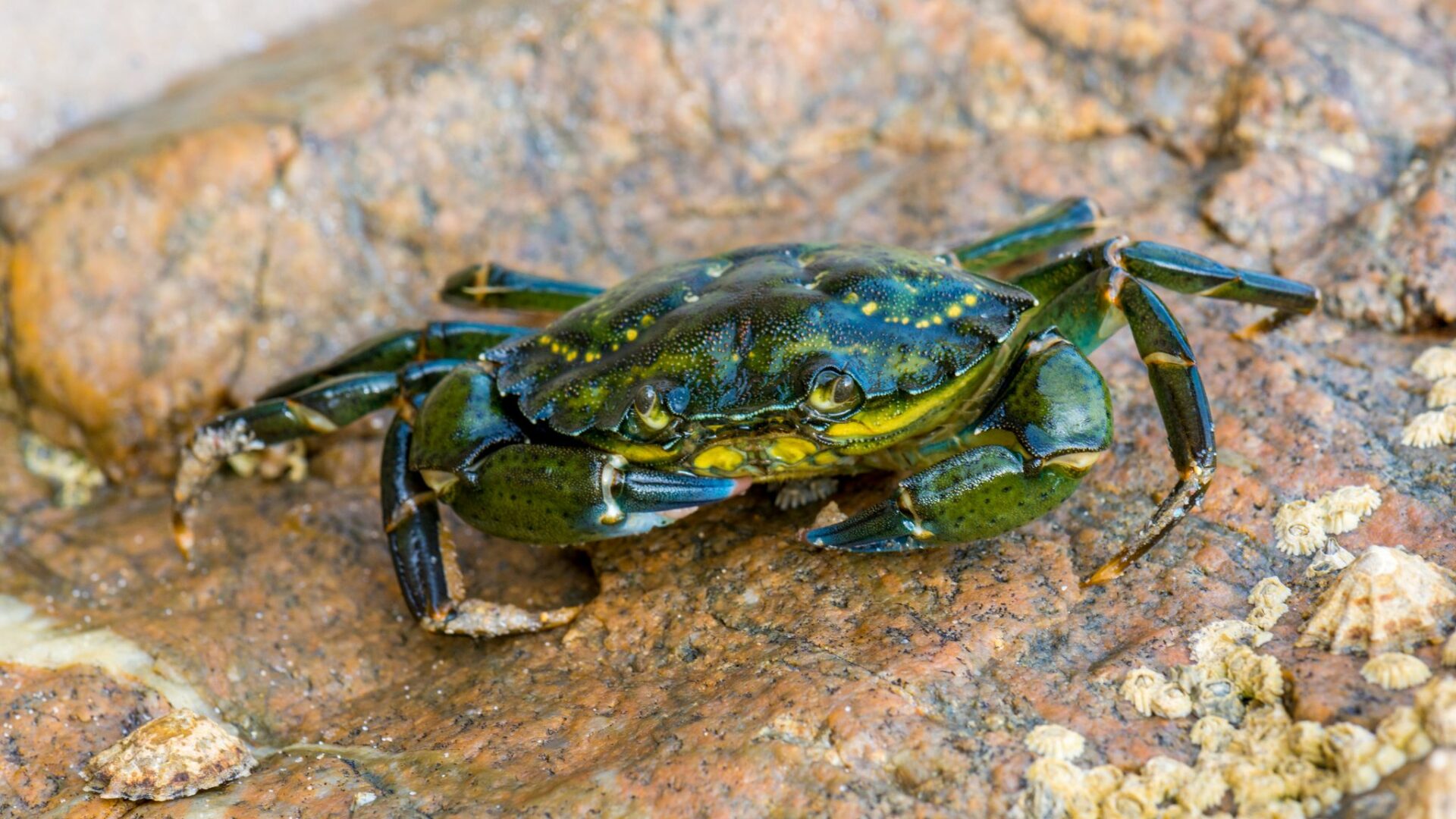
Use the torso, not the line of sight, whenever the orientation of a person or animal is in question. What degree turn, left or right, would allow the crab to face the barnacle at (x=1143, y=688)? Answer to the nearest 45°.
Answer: approximately 45° to its left

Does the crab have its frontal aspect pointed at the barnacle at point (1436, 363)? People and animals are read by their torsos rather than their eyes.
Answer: no

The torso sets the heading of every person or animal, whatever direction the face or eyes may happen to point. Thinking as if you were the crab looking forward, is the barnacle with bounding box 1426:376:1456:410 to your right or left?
on your left

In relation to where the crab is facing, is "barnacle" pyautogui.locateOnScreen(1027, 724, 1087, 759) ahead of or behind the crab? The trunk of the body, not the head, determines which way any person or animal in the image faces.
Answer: ahead

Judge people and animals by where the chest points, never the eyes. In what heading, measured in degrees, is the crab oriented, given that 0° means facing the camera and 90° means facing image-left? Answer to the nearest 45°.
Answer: approximately 0°

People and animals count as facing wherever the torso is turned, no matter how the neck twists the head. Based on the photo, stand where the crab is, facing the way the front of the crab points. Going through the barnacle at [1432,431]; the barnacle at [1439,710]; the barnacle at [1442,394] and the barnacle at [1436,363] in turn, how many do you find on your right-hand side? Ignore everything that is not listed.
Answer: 0

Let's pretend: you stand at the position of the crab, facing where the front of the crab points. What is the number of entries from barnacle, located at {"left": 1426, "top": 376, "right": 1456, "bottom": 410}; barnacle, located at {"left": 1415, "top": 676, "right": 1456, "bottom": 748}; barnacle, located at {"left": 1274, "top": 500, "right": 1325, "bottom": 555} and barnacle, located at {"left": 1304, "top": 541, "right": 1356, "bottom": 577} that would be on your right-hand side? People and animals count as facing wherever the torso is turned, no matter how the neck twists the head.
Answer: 0

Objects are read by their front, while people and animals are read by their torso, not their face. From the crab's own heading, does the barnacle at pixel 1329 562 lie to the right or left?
on its left

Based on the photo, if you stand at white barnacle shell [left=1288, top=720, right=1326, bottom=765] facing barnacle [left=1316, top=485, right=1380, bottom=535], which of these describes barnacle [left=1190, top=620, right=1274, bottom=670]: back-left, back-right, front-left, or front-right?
front-left

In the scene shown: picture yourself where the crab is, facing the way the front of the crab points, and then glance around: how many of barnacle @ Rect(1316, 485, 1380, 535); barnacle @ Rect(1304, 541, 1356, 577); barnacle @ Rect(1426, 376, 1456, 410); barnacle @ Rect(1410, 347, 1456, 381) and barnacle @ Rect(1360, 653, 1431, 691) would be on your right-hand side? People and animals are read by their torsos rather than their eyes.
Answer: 0

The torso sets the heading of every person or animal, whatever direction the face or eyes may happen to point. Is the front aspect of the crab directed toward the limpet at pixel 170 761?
no

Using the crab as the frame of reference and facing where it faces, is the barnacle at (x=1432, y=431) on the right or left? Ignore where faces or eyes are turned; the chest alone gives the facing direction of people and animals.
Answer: on its left

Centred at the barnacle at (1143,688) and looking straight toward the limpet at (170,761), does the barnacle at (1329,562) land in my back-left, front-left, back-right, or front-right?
back-right

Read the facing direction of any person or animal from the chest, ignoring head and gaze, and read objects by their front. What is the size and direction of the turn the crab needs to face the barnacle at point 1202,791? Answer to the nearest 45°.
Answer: approximately 45° to its left

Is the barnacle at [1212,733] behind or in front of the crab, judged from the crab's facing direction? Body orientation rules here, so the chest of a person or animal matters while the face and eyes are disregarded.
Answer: in front

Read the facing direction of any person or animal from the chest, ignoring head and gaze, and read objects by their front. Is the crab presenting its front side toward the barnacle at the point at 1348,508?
no
